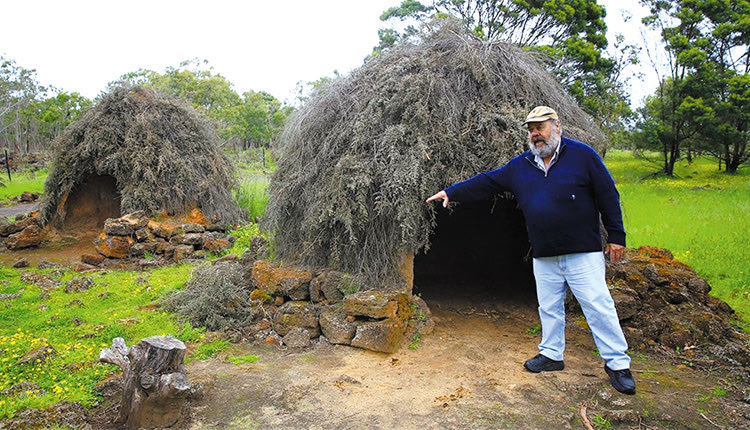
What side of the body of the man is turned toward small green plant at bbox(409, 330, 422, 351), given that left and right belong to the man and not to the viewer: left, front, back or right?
right

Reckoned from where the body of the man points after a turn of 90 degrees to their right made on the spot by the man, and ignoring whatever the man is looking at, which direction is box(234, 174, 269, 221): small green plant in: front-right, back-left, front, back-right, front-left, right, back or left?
front

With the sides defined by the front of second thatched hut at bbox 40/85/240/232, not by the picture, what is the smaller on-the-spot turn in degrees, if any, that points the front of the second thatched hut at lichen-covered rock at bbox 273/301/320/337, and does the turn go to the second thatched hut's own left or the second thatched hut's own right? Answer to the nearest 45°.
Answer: approximately 45° to the second thatched hut's own left

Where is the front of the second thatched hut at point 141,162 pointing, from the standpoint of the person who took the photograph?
facing the viewer and to the left of the viewer

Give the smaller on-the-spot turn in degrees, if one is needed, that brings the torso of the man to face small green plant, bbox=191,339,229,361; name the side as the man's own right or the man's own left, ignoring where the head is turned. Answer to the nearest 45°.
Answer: approximately 45° to the man's own right

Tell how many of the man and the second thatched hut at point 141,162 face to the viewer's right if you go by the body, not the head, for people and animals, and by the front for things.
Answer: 0

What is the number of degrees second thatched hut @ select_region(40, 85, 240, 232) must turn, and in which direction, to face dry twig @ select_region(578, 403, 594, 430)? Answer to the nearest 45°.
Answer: approximately 45° to its left

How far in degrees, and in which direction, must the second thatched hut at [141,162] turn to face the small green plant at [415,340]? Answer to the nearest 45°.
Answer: approximately 45° to its left

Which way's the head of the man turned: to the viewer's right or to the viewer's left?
to the viewer's left

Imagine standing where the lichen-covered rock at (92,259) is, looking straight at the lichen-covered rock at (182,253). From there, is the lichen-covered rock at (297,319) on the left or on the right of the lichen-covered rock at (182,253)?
right

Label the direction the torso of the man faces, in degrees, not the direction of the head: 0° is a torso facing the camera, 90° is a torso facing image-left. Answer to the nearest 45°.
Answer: approximately 45°

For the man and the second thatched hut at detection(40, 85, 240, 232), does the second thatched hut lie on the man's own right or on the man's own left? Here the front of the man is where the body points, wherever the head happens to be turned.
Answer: on the man's own right
